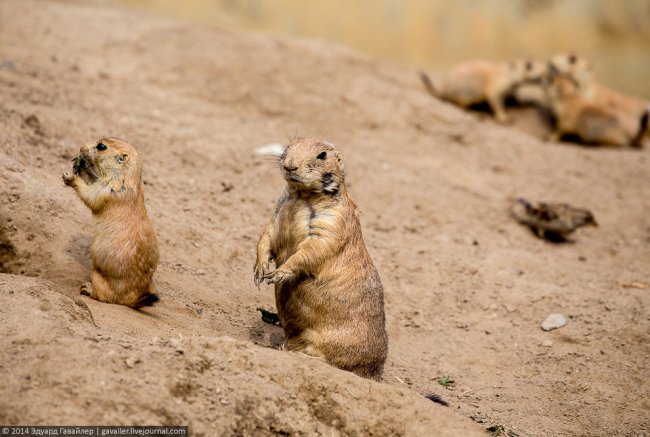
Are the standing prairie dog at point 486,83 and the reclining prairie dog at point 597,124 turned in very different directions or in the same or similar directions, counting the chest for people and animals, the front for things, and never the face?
very different directions

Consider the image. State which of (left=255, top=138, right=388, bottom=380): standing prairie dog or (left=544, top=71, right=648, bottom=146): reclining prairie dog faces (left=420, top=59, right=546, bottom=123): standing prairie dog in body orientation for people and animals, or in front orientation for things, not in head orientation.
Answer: (left=544, top=71, right=648, bottom=146): reclining prairie dog

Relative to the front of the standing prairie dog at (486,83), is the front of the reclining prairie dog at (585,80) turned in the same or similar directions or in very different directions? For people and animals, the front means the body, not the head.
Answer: very different directions

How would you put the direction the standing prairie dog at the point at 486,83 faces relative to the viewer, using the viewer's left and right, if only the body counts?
facing to the right of the viewer

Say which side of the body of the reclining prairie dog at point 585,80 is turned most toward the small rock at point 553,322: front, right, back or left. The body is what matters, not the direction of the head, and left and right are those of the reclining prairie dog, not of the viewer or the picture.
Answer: left

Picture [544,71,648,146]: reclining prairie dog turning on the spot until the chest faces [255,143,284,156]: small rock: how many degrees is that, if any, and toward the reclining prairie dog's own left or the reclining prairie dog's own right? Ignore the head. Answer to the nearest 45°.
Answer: approximately 45° to the reclining prairie dog's own left

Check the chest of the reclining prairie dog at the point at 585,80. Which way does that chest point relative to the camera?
to the viewer's left

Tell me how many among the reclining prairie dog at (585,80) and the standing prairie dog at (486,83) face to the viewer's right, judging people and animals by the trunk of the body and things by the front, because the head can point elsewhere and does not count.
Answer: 1

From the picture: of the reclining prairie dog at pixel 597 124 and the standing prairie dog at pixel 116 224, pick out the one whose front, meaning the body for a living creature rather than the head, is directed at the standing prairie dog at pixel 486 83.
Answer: the reclining prairie dog at pixel 597 124
